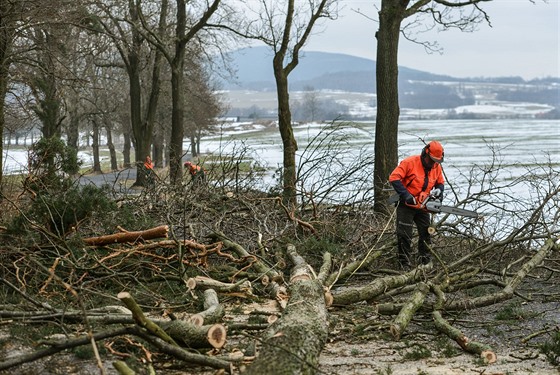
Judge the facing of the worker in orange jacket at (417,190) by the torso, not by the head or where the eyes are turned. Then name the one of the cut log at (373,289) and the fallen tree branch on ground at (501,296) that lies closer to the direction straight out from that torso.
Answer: the fallen tree branch on ground

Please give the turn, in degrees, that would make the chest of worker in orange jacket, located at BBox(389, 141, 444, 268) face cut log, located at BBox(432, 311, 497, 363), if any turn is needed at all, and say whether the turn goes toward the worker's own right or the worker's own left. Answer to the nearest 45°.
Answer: approximately 45° to the worker's own right

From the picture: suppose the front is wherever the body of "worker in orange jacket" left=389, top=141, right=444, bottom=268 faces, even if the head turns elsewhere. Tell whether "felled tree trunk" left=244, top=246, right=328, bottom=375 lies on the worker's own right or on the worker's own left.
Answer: on the worker's own right

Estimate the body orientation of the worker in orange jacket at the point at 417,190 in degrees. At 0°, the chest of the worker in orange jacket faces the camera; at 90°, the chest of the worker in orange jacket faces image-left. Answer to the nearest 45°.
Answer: approximately 315°

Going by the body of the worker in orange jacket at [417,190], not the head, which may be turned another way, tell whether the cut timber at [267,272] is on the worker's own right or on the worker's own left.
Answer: on the worker's own right

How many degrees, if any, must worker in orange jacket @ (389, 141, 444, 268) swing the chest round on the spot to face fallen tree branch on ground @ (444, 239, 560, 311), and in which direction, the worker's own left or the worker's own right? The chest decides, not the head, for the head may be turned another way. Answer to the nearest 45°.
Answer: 0° — they already face it

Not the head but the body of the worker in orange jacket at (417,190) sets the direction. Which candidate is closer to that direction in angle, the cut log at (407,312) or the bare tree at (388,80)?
the cut log

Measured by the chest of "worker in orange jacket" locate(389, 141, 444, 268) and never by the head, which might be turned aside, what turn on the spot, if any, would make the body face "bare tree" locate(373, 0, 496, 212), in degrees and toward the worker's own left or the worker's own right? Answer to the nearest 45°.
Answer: approximately 135° to the worker's own left

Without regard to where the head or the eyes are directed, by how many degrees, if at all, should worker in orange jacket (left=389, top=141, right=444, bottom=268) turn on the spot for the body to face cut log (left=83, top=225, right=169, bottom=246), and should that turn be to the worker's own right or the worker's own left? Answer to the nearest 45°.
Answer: approximately 90° to the worker's own right
